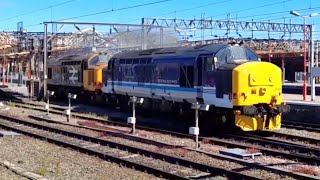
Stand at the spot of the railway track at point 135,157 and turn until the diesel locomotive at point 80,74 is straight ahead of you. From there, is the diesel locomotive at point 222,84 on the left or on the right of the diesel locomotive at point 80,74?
right

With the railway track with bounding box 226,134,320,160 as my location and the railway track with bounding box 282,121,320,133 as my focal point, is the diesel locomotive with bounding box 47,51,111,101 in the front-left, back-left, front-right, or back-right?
front-left

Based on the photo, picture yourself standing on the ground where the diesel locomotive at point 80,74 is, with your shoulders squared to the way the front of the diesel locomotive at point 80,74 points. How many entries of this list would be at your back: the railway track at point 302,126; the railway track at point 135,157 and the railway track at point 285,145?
0

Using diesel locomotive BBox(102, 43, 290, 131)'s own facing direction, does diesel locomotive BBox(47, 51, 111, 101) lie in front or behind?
behind

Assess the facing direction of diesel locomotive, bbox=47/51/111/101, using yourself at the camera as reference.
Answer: facing the viewer and to the right of the viewer

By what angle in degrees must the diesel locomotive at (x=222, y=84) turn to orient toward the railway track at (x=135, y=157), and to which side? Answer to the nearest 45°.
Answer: approximately 90° to its right

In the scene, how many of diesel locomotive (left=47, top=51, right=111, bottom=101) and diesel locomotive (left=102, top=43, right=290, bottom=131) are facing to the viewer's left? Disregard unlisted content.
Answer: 0

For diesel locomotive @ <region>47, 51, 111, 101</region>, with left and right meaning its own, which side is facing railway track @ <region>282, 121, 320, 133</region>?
front

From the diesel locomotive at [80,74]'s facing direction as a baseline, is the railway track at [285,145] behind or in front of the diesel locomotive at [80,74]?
in front

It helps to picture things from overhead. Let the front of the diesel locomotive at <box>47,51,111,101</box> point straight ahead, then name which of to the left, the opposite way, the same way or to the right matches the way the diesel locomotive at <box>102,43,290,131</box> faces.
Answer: the same way
